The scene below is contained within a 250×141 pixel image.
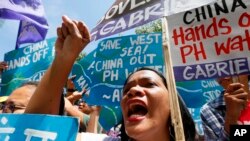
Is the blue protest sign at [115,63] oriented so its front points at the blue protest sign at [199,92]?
no

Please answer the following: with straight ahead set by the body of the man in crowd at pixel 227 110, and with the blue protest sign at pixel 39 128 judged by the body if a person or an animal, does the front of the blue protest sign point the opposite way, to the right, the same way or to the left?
the same way

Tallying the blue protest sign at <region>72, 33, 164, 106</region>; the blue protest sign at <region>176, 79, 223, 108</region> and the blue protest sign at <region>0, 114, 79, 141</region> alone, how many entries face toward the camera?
3

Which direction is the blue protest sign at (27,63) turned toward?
toward the camera

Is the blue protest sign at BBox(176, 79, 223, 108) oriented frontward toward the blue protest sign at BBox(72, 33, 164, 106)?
no

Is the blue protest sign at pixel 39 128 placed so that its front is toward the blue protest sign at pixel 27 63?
no

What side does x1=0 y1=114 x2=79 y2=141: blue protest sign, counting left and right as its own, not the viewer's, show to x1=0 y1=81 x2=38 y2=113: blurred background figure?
back

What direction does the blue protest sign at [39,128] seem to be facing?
toward the camera

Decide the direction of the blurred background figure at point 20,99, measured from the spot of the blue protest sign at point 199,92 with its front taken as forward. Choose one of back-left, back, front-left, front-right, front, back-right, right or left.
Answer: front-right
